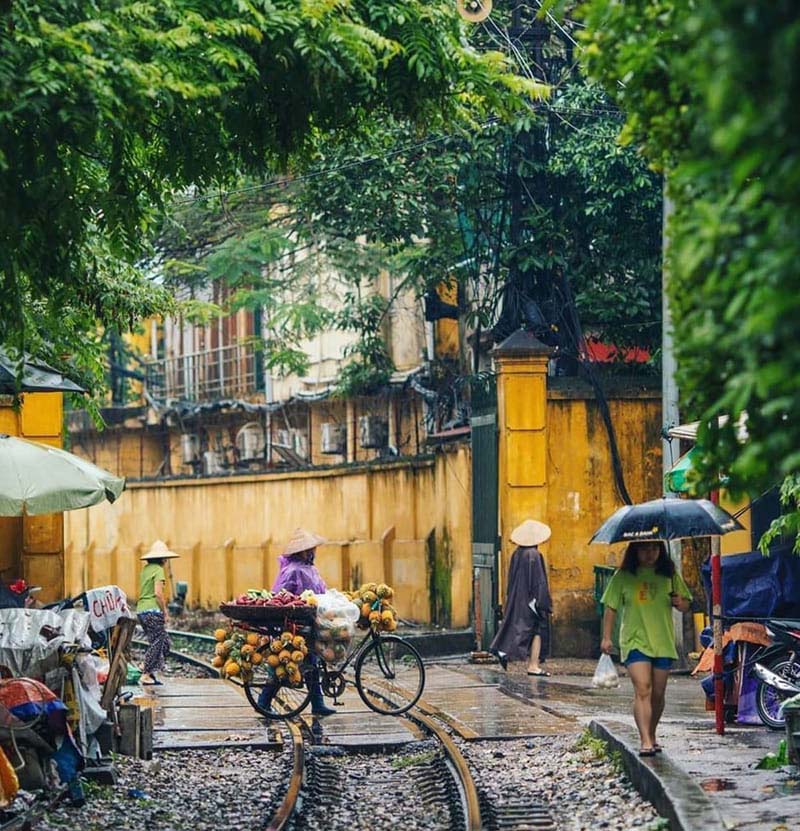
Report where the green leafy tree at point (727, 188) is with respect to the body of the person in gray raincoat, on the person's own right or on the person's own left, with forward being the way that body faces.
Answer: on the person's own right

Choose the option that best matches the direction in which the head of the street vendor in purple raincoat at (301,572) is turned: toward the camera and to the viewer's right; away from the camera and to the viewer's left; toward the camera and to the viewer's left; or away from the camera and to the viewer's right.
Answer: toward the camera and to the viewer's right

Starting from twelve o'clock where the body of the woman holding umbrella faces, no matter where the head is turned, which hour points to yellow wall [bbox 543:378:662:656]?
The yellow wall is roughly at 6 o'clock from the woman holding umbrella.

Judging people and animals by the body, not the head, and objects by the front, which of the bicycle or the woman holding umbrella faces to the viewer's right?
the bicycle

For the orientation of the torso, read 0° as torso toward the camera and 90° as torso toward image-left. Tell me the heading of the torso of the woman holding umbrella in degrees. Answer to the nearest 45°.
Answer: approximately 0°

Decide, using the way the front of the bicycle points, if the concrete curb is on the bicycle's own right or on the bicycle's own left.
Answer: on the bicycle's own right
